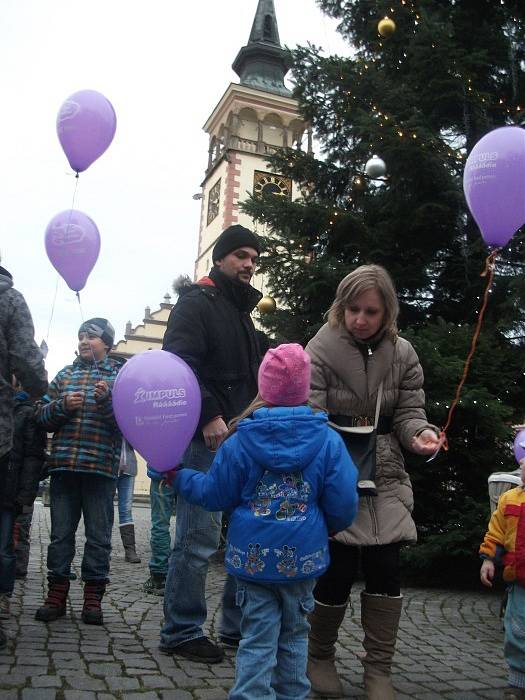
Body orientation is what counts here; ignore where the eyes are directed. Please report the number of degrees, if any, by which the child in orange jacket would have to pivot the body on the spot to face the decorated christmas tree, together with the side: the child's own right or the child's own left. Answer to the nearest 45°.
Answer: approximately 180°

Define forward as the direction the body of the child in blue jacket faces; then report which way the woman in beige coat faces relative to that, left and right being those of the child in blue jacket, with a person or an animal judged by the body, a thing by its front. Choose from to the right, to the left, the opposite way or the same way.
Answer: the opposite way

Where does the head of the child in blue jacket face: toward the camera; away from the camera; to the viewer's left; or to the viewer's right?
away from the camera

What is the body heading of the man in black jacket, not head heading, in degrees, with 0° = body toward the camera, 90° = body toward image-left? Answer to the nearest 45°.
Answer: approximately 315°

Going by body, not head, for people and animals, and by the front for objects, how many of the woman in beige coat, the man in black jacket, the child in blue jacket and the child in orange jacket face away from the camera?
1

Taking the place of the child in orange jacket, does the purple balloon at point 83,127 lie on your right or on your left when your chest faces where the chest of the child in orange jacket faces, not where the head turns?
on your right

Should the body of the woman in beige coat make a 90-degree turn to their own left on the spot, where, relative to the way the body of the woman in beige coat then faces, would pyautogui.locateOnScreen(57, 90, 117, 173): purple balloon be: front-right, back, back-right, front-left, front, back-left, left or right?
back-left

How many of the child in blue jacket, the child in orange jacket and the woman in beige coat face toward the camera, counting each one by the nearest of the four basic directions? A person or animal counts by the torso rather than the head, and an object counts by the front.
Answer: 2

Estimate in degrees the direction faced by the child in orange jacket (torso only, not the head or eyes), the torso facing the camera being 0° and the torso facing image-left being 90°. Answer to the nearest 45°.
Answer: approximately 0°

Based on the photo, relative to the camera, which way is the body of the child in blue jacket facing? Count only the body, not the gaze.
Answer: away from the camera

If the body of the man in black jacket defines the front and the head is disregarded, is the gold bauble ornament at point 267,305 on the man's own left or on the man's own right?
on the man's own left

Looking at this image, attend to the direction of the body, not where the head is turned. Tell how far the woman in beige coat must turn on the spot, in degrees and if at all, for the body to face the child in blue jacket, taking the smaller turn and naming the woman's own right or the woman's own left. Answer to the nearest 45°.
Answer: approximately 45° to the woman's own right

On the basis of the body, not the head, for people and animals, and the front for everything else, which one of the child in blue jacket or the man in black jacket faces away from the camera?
the child in blue jacket
